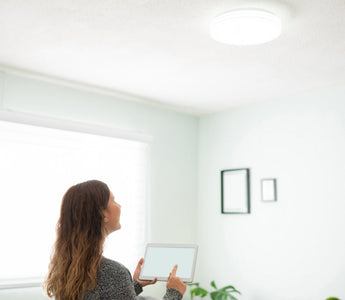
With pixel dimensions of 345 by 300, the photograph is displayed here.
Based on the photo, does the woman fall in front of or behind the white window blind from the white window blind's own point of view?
in front

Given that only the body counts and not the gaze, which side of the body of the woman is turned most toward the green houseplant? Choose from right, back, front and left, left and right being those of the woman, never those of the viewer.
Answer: front

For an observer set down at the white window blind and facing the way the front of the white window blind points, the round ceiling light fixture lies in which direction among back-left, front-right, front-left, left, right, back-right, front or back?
front

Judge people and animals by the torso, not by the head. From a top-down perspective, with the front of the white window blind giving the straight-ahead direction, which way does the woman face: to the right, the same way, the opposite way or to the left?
to the left

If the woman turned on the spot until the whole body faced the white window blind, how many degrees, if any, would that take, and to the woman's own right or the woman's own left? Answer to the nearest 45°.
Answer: approximately 45° to the woman's own left

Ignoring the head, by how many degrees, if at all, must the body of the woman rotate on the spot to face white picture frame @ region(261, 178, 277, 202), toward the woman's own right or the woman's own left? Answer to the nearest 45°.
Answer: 0° — they already face it

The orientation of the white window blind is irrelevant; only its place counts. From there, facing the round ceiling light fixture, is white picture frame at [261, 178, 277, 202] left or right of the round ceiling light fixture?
left

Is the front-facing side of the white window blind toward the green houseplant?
no

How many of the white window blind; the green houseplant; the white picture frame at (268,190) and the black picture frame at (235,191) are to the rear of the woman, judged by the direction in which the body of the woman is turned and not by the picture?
0

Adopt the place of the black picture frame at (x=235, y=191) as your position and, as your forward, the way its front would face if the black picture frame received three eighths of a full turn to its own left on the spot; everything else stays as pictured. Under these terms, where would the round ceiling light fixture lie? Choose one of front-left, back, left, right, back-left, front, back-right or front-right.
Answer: right

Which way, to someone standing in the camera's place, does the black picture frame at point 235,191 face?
facing the viewer and to the left of the viewer

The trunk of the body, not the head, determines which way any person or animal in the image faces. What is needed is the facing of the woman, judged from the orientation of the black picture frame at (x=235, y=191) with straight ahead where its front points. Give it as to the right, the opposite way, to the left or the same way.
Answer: the opposite way

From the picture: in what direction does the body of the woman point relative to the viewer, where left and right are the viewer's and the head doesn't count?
facing away from the viewer and to the right of the viewer

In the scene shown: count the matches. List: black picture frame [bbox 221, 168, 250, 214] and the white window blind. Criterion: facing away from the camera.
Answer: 0

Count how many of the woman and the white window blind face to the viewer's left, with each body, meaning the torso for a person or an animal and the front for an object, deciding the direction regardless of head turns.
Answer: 0

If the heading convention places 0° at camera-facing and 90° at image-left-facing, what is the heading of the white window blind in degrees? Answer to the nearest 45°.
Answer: approximately 315°

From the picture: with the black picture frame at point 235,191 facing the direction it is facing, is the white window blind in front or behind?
in front
